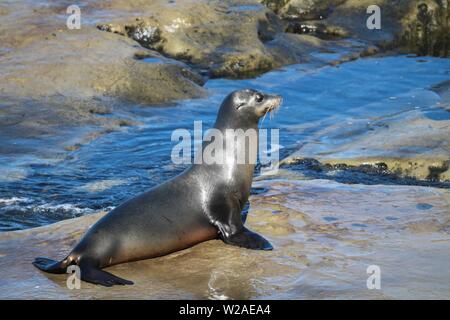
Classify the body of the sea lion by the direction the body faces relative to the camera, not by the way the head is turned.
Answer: to the viewer's right
